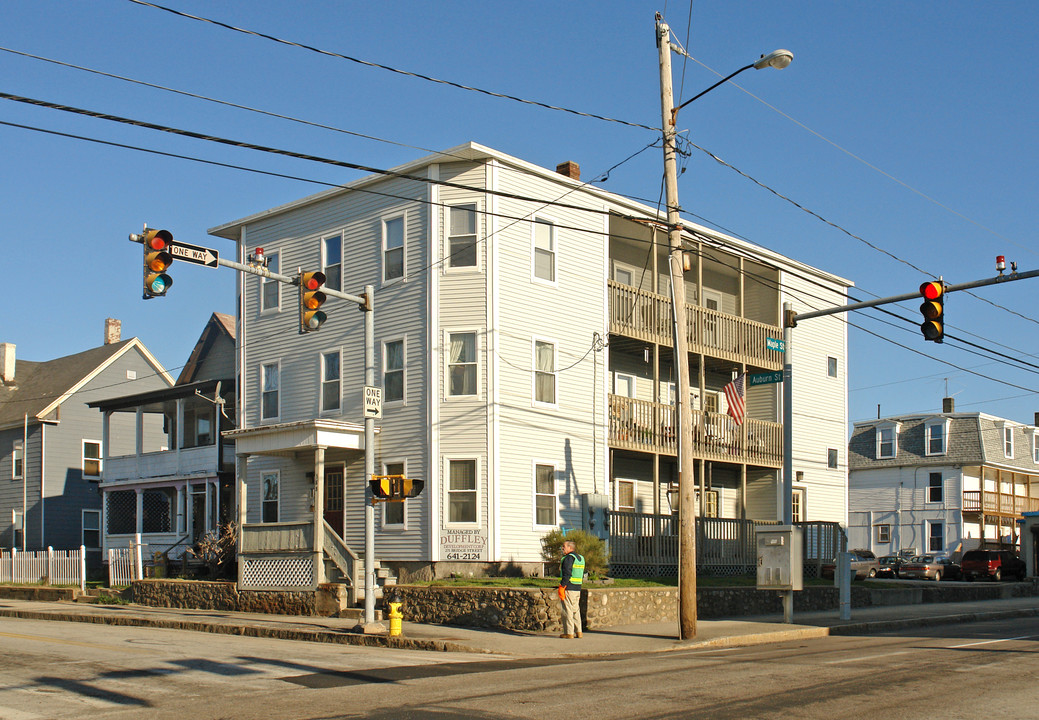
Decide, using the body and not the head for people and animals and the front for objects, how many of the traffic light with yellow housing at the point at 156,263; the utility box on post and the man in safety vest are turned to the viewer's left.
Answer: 1

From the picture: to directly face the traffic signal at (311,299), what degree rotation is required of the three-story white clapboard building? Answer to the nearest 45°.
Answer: approximately 45° to its left

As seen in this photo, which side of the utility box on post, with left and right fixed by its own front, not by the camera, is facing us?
front

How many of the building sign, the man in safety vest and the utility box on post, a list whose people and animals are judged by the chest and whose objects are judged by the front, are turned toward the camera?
2

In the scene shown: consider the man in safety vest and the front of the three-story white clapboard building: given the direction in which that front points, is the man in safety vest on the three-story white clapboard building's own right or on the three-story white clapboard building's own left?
on the three-story white clapboard building's own left

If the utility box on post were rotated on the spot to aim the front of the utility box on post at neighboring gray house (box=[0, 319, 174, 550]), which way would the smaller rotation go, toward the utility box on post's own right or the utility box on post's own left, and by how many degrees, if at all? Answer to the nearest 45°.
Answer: approximately 135° to the utility box on post's own right

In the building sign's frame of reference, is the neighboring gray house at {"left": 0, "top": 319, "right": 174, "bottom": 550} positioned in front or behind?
behind

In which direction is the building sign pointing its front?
toward the camera

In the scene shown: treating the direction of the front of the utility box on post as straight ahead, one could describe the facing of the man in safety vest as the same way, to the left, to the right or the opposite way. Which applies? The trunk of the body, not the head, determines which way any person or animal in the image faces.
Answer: to the right

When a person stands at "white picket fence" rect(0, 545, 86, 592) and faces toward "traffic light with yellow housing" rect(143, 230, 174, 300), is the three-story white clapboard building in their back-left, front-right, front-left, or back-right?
front-left

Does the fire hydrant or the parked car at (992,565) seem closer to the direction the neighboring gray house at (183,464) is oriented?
the fire hydrant

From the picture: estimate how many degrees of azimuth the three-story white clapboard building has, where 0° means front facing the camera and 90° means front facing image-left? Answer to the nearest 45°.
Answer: approximately 45°

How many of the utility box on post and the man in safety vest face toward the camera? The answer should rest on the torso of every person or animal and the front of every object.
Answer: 1
